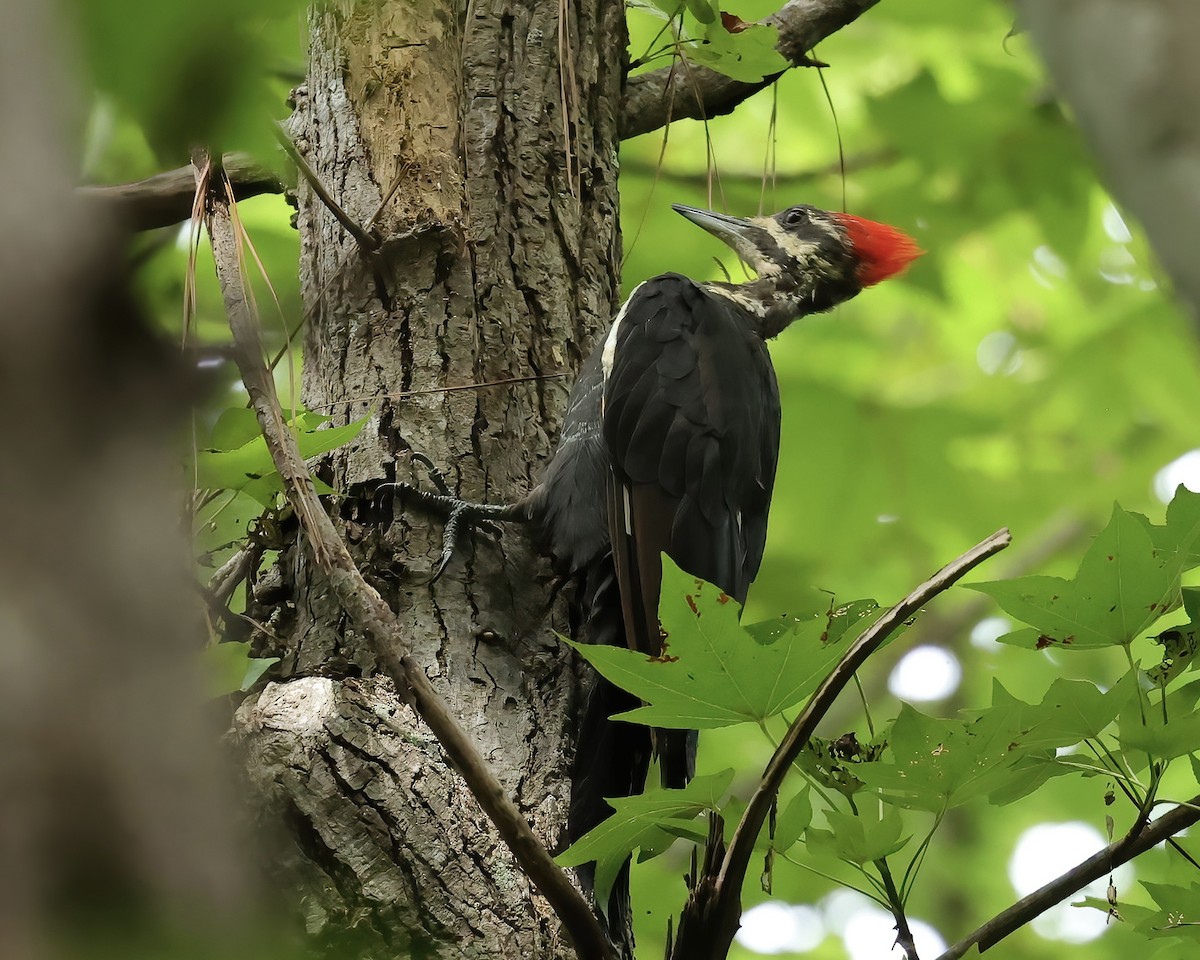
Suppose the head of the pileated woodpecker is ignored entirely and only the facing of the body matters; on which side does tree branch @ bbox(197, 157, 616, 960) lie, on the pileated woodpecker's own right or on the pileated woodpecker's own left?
on the pileated woodpecker's own left

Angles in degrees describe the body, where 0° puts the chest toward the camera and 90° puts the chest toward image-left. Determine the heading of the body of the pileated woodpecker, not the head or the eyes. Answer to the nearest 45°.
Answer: approximately 90°

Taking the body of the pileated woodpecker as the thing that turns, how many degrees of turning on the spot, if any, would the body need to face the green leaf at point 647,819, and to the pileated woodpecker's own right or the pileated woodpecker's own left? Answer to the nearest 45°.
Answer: approximately 90° to the pileated woodpecker's own left
